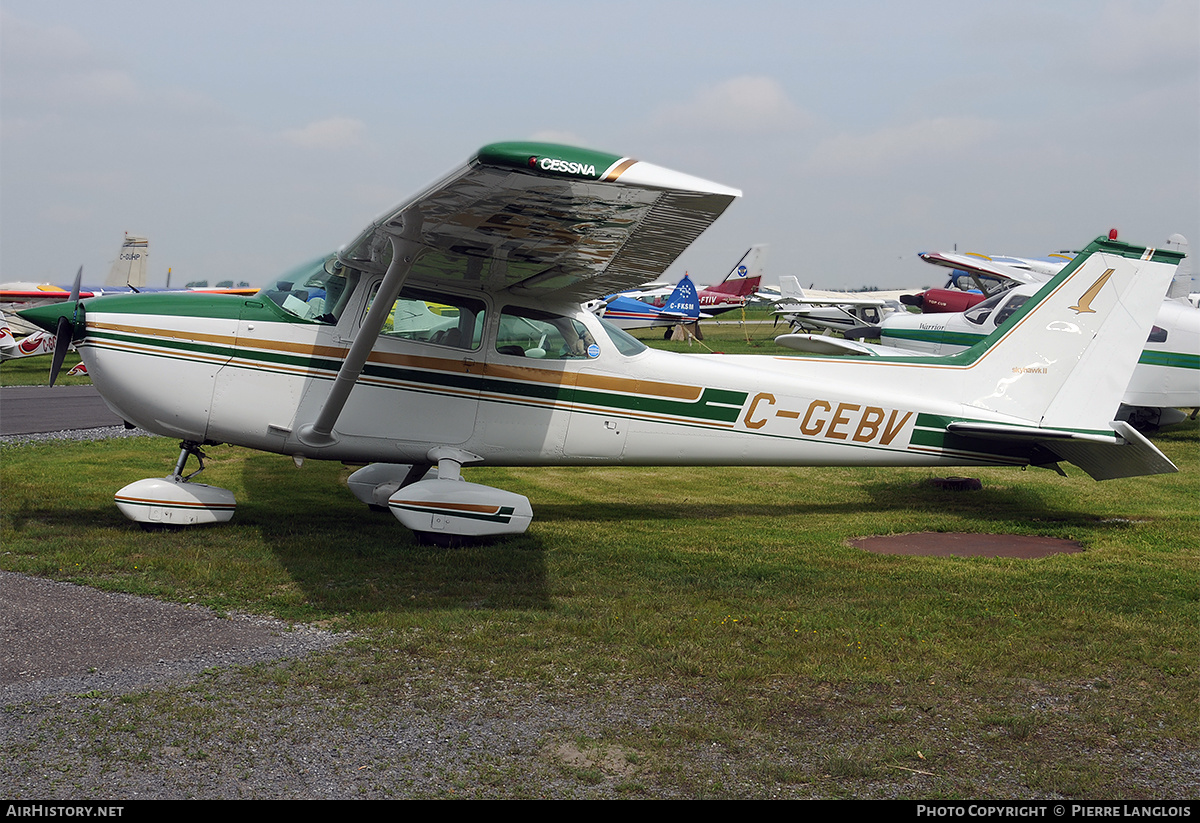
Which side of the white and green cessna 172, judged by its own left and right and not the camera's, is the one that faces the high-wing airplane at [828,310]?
right

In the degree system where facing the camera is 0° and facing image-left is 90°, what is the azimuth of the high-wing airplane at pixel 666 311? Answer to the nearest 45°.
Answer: approximately 90°

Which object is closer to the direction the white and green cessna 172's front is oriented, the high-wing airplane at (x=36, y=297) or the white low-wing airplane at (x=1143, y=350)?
the high-wing airplane

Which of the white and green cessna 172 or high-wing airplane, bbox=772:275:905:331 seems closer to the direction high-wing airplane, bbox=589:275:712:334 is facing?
the white and green cessna 172

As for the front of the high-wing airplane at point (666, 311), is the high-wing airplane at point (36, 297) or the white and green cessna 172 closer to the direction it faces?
the high-wing airplane

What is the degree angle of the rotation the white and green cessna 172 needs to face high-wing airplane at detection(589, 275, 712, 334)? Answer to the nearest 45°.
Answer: approximately 90° to its right

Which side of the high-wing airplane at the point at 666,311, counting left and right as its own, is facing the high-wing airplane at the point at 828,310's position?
back

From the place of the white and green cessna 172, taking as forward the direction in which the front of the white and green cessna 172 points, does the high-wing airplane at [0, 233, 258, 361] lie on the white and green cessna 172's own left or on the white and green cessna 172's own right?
on the white and green cessna 172's own right

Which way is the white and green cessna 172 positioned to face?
to the viewer's left

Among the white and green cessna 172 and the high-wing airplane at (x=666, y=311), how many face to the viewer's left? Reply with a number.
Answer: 2
